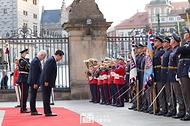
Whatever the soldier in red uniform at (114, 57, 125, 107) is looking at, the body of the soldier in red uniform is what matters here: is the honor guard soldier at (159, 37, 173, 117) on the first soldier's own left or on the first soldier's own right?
on the first soldier's own left

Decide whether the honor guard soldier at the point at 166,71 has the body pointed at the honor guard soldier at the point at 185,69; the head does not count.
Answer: no

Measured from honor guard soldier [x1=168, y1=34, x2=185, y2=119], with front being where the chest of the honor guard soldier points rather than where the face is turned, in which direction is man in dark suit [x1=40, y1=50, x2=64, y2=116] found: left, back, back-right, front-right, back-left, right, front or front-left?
front

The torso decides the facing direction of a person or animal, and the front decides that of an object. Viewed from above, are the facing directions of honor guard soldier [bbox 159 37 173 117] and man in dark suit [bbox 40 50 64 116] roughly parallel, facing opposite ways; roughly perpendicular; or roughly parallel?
roughly parallel, facing opposite ways

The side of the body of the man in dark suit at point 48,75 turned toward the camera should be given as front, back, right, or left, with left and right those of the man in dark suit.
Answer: right

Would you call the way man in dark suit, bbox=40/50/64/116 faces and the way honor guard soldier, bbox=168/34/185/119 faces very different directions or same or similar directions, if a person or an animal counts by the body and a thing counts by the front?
very different directions

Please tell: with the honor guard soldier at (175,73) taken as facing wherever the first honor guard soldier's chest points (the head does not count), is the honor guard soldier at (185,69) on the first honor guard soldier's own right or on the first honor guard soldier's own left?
on the first honor guard soldier's own left

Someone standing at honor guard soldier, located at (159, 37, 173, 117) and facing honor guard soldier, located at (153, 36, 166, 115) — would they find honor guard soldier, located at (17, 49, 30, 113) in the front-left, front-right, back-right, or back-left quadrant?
front-left

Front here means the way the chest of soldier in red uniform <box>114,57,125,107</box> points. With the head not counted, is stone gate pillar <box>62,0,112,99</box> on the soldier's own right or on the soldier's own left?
on the soldier's own right

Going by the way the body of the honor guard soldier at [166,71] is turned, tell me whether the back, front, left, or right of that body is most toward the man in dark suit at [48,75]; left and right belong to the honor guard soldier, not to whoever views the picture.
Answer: front

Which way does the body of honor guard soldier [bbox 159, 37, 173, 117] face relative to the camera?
to the viewer's left

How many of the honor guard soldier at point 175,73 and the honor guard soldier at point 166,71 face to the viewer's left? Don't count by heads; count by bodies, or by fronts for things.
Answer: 2

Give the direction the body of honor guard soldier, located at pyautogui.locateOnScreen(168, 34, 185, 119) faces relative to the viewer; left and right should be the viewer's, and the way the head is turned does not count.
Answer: facing to the left of the viewer
